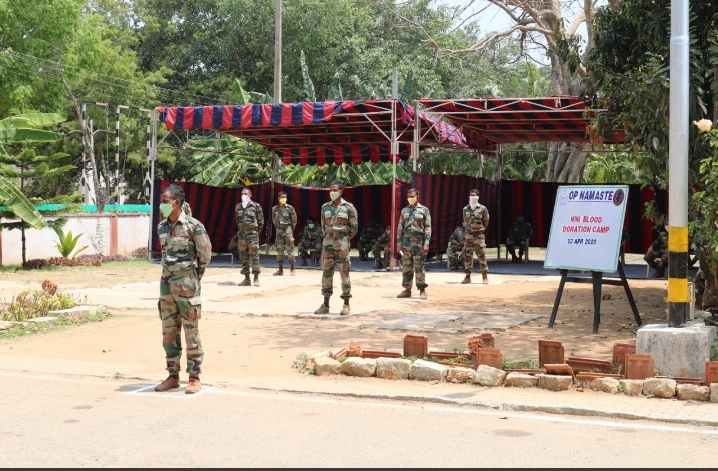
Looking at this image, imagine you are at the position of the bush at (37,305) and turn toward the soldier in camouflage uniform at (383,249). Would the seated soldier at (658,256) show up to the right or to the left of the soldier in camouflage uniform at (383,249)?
right

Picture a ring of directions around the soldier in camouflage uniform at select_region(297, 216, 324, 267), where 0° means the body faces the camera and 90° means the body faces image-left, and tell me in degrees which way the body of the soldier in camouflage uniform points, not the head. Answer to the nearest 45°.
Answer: approximately 0°

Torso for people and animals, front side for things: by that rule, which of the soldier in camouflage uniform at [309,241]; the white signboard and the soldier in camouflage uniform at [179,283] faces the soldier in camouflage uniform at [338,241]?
the soldier in camouflage uniform at [309,241]

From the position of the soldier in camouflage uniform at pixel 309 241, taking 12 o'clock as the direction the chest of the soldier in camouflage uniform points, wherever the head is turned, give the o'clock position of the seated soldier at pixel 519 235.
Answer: The seated soldier is roughly at 9 o'clock from the soldier in camouflage uniform.

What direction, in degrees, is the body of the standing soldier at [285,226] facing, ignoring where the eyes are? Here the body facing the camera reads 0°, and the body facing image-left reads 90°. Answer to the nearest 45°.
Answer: approximately 0°

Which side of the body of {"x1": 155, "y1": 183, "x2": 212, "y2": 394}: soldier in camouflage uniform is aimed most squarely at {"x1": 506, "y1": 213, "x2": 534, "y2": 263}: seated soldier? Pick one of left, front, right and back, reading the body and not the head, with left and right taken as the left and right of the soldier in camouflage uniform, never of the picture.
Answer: back

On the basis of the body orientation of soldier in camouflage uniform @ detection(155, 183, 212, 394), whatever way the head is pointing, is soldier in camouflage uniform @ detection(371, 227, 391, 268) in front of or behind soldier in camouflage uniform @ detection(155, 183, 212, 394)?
behind

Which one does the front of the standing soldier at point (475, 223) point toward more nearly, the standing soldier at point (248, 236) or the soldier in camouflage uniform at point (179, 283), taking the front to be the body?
the soldier in camouflage uniform

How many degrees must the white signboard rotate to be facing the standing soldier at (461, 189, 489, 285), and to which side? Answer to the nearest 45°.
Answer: approximately 180°
